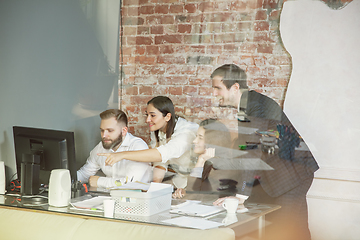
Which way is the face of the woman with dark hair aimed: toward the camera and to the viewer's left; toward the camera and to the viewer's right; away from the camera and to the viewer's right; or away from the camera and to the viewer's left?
toward the camera and to the viewer's left

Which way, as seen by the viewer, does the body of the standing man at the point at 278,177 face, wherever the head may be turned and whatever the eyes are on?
to the viewer's left

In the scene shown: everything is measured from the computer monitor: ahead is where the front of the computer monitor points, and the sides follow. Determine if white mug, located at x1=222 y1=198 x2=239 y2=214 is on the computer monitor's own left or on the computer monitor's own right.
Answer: on the computer monitor's own right

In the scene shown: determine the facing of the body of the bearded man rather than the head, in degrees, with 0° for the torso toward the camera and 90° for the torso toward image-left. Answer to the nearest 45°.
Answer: approximately 45°

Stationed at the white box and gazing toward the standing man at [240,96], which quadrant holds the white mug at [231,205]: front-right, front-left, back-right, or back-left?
front-right

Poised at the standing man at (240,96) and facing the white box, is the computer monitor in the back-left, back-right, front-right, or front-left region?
front-right

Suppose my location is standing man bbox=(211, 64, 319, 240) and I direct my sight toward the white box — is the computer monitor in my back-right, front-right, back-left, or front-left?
front-right

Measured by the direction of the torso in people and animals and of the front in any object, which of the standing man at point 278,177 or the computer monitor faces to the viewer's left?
the standing man

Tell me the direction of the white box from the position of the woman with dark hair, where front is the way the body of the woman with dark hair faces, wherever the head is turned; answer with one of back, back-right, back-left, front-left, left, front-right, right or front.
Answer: front-left

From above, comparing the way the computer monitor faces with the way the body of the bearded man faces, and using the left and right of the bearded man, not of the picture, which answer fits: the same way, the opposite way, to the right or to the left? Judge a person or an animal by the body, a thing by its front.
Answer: the opposite way

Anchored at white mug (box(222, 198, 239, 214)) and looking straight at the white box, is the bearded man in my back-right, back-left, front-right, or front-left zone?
front-right

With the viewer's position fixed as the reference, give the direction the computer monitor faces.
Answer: facing away from the viewer and to the right of the viewer

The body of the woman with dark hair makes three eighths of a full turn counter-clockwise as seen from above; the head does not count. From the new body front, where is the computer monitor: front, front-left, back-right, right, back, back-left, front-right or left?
back-right

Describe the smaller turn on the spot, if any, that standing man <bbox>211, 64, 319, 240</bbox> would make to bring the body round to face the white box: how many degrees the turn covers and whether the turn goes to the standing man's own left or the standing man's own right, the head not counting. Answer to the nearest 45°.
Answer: approximately 45° to the standing man's own left

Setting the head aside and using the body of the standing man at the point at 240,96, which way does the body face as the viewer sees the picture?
to the viewer's left

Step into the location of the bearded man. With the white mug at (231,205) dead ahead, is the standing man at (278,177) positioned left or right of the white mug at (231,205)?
left
